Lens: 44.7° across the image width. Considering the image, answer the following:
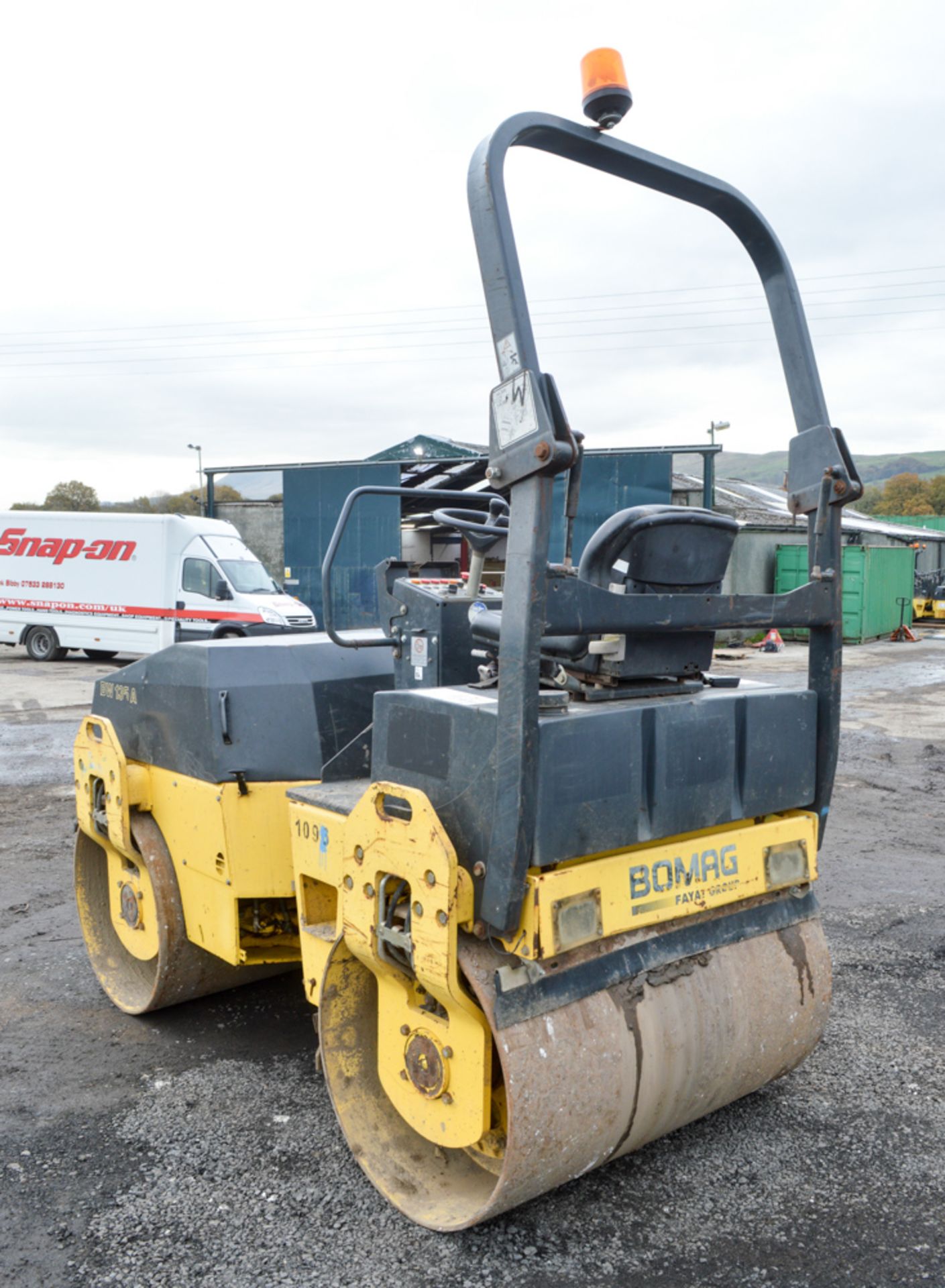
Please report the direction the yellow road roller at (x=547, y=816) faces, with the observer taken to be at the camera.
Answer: facing away from the viewer and to the left of the viewer

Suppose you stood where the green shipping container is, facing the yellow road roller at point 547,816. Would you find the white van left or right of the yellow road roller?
right

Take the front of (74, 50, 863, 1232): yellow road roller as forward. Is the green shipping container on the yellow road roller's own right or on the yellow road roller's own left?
on the yellow road roller's own right

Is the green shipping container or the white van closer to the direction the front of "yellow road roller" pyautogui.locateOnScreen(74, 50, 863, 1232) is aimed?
the white van

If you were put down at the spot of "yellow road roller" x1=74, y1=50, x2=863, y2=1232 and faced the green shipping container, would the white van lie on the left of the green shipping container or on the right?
left

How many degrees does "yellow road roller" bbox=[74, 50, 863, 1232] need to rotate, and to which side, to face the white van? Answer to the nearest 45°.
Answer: approximately 45° to its right
